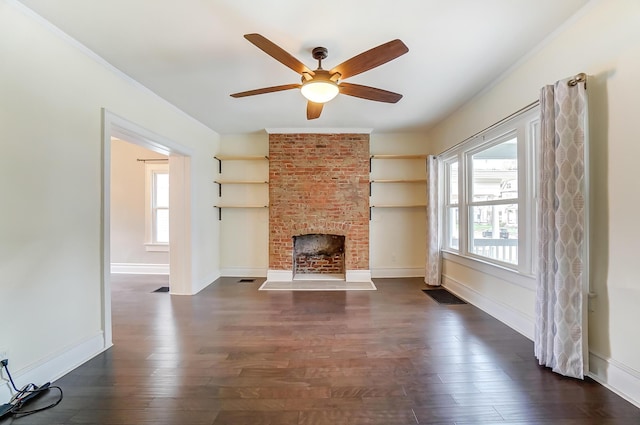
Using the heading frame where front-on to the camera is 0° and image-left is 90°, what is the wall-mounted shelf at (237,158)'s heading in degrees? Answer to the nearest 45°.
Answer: approximately 0°

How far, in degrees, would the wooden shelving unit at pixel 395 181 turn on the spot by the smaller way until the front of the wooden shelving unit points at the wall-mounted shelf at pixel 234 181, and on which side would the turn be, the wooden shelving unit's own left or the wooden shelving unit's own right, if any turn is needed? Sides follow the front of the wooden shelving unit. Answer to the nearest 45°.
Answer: approximately 90° to the wooden shelving unit's own right

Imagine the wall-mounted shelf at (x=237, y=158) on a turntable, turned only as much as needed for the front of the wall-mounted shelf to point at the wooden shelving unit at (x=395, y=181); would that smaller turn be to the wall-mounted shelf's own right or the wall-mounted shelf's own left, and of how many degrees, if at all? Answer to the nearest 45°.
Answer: approximately 90° to the wall-mounted shelf's own left

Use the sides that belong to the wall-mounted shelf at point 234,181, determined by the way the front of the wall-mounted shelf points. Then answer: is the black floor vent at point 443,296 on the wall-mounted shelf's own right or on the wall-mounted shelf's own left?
on the wall-mounted shelf's own left

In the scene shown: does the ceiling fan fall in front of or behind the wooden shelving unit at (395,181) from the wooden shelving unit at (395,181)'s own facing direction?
in front

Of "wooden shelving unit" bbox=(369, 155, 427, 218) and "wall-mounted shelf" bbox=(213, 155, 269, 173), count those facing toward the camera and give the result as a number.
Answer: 2

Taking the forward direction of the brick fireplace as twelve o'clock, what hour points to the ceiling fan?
The ceiling fan is roughly at 12 o'clock from the brick fireplace.

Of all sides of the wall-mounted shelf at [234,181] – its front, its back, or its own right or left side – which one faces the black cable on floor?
front

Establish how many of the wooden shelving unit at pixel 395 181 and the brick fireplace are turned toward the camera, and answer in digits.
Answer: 2

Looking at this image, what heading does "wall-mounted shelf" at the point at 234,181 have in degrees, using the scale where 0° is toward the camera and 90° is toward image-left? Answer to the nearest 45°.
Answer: approximately 0°
